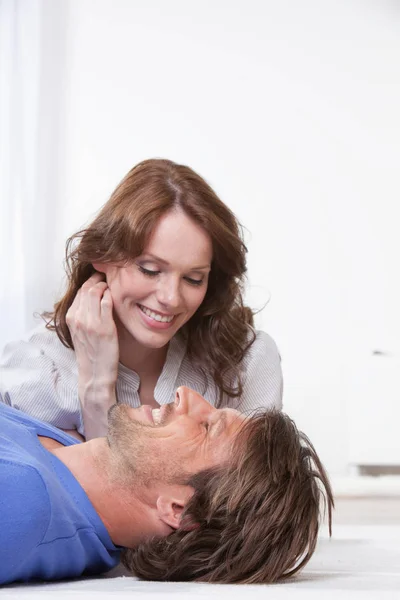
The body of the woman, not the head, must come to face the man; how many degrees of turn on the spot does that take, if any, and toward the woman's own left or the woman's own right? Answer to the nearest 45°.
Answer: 0° — they already face them

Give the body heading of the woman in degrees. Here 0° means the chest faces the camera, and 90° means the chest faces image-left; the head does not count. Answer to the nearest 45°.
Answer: approximately 0°
